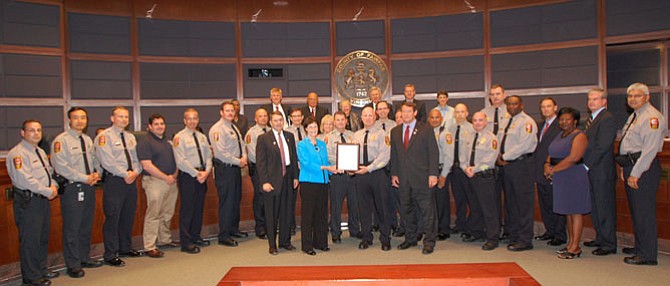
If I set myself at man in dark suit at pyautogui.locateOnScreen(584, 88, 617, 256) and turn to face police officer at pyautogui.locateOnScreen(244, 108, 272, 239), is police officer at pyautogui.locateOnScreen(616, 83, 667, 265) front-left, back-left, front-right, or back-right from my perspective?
back-left

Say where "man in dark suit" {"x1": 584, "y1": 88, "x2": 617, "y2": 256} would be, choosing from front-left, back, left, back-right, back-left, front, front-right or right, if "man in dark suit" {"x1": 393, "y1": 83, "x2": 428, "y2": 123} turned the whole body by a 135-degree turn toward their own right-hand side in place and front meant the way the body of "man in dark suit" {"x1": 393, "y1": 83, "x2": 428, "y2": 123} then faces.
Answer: back

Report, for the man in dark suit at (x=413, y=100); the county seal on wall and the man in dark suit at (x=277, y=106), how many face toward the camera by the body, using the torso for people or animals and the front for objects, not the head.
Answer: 3

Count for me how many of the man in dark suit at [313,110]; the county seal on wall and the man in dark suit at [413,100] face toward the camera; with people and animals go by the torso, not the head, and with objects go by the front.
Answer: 3

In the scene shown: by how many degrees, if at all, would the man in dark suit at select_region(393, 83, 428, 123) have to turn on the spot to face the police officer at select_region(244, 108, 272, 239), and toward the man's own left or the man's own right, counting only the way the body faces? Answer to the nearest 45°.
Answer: approximately 45° to the man's own right

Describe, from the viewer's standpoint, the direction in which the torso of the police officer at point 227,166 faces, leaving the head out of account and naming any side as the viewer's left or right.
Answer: facing the viewer and to the right of the viewer
